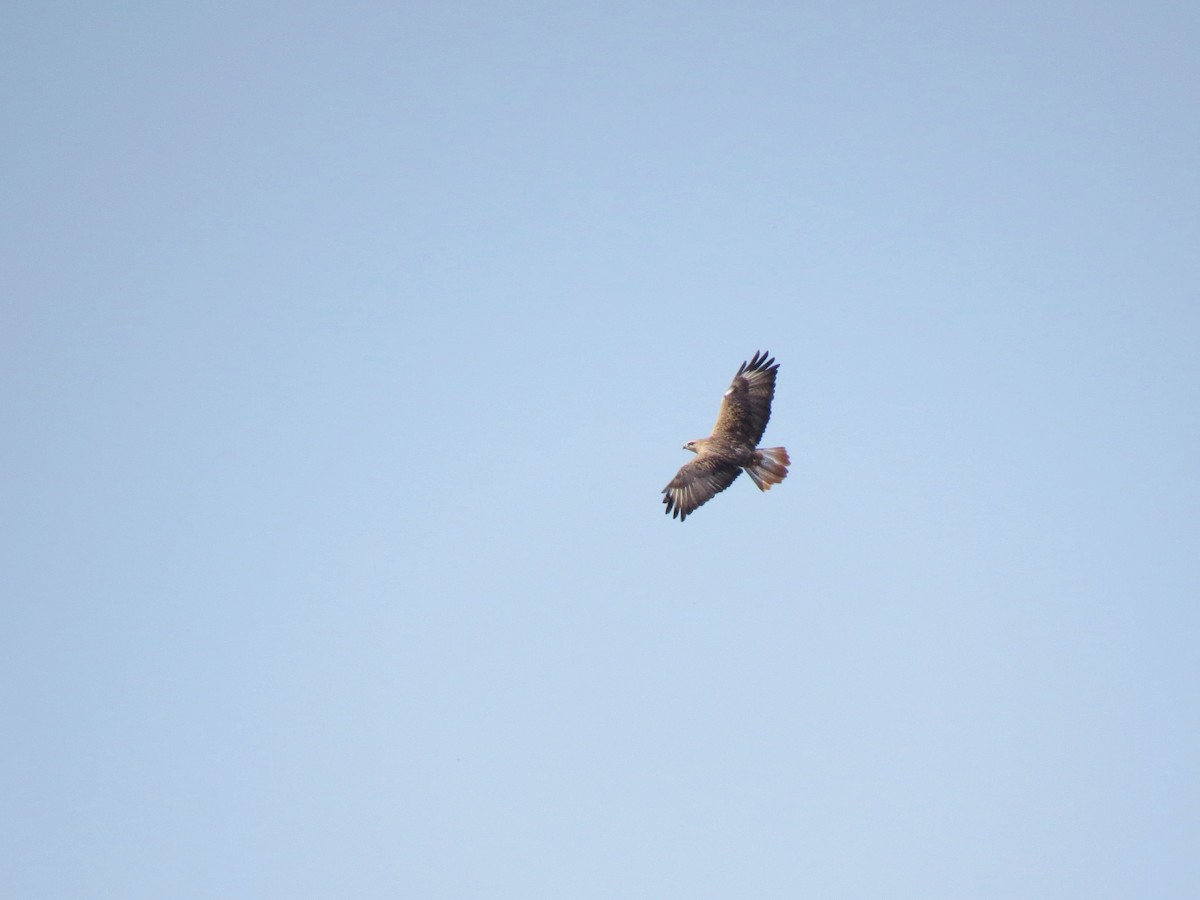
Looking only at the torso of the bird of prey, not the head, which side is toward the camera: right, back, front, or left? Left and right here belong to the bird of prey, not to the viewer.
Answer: left
